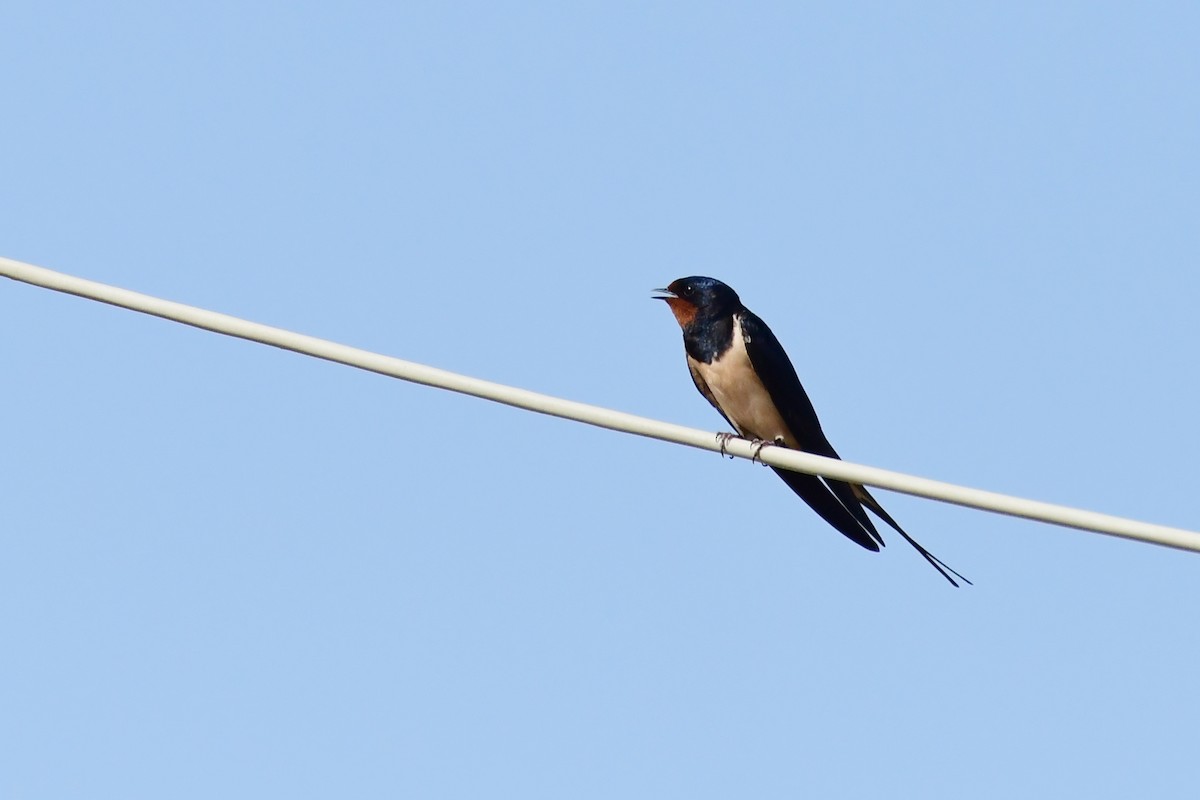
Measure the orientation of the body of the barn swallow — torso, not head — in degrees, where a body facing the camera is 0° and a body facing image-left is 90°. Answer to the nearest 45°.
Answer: approximately 45°
